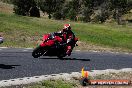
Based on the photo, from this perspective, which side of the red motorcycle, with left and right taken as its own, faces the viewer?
left
